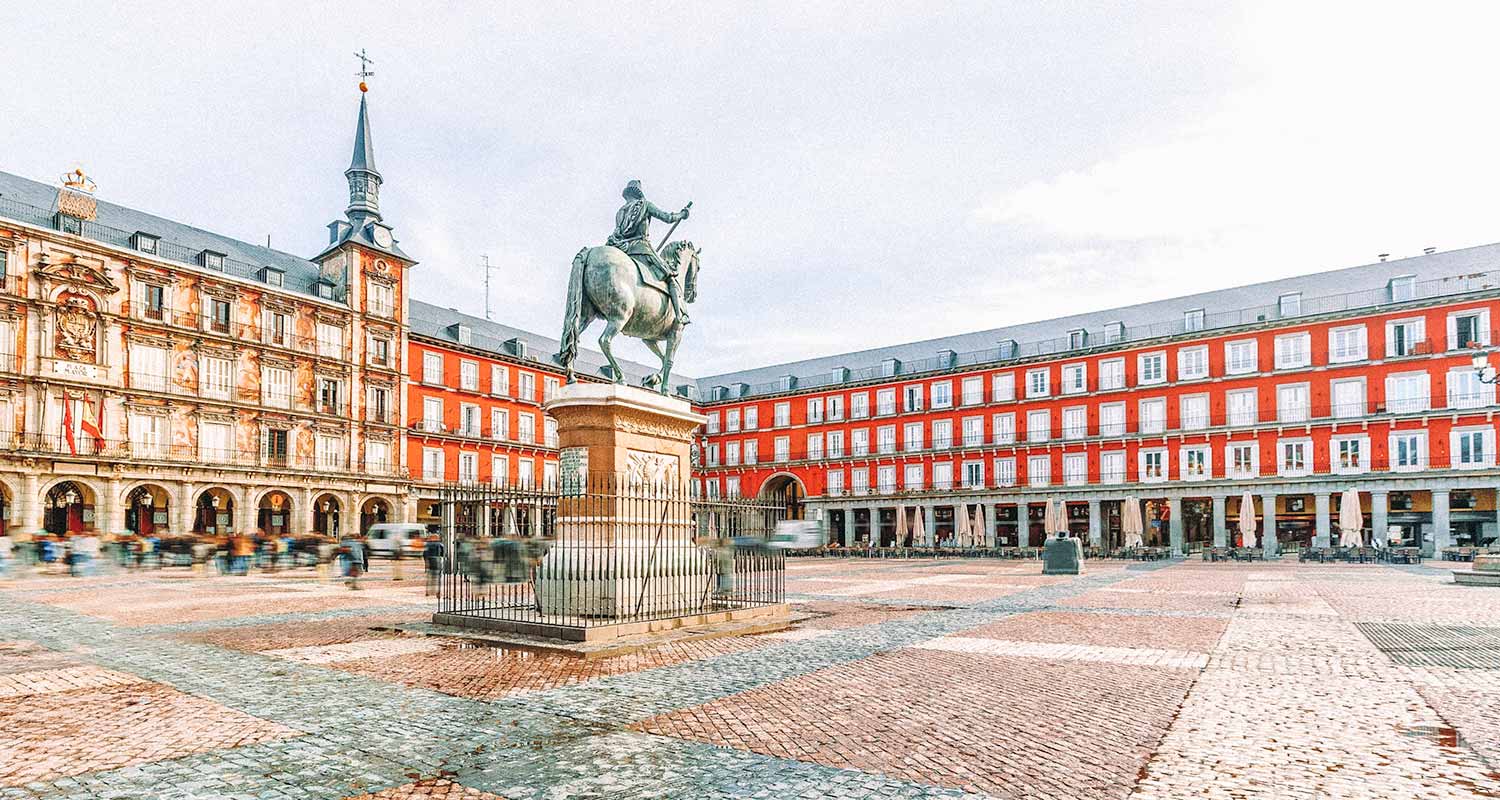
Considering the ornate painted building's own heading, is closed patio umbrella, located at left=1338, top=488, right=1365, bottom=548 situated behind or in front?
in front

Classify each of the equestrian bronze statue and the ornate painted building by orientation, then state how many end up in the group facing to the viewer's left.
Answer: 0

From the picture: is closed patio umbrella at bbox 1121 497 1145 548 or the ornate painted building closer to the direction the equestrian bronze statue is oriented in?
the closed patio umbrella

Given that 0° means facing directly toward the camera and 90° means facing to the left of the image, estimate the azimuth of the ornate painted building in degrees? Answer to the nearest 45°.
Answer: approximately 315°

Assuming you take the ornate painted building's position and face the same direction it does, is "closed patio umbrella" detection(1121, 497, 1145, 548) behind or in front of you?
in front

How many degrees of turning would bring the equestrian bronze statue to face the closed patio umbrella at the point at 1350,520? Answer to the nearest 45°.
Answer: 0° — it already faces it

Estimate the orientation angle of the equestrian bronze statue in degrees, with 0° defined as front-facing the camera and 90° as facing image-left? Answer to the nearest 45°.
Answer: approximately 225°

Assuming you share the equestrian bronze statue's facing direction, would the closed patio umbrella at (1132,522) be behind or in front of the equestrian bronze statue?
in front

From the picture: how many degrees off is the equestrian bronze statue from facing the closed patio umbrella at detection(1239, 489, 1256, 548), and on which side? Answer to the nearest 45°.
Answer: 0° — it already faces it
